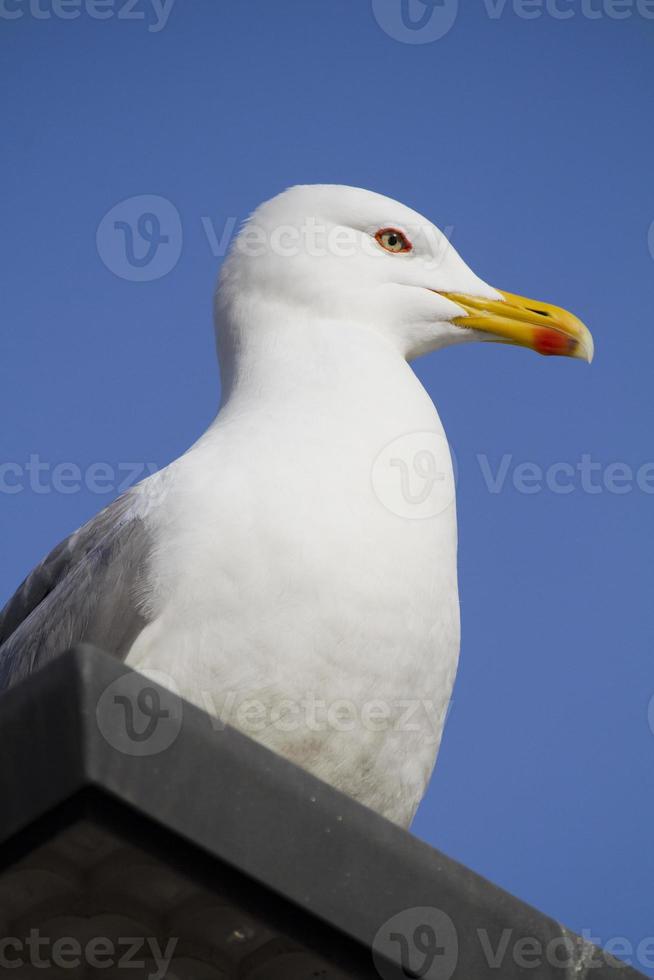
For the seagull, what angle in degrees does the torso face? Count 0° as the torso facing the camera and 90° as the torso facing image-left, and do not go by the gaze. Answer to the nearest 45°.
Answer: approximately 315°
